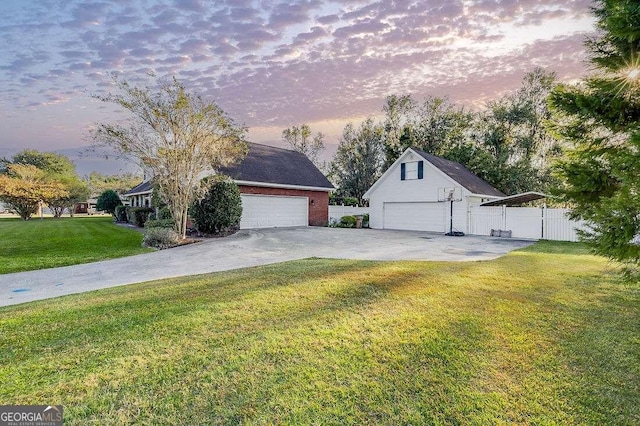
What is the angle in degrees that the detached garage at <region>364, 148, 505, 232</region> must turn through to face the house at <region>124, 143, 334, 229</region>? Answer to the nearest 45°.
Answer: approximately 90° to its right

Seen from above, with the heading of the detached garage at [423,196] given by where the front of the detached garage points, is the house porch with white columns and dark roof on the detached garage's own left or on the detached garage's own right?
on the detached garage's own right

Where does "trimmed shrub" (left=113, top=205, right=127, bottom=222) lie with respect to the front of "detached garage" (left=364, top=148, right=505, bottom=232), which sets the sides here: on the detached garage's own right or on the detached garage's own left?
on the detached garage's own right

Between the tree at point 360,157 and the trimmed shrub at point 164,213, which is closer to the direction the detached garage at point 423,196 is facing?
the trimmed shrub

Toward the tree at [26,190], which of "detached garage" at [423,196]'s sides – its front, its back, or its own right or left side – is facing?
right

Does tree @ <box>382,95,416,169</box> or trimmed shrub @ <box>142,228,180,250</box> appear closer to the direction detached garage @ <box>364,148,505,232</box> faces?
the trimmed shrub

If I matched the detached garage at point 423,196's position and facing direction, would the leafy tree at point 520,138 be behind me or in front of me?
behind

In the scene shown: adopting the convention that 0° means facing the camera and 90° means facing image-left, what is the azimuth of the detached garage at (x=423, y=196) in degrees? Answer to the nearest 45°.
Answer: approximately 0°

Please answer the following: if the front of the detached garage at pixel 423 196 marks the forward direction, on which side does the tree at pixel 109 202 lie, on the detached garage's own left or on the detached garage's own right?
on the detached garage's own right
